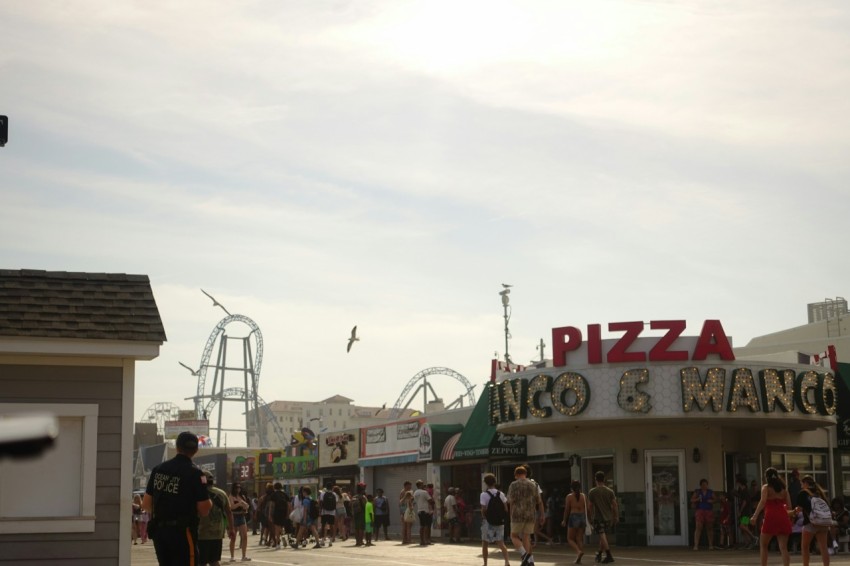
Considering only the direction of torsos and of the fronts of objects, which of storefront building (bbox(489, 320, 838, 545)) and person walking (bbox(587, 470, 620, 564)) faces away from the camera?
the person walking

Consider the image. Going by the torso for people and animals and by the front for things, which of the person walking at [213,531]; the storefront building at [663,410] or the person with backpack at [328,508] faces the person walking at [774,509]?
the storefront building

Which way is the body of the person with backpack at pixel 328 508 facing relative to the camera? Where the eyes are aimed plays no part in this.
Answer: away from the camera

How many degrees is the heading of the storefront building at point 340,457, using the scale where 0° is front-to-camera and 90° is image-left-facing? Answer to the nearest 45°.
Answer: approximately 45°

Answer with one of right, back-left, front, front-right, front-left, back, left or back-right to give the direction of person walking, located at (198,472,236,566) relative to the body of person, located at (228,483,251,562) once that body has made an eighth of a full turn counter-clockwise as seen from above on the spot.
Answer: right

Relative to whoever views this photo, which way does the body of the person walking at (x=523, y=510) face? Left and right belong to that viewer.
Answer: facing away from the viewer

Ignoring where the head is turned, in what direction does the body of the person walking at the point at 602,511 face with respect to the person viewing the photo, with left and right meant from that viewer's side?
facing away from the viewer

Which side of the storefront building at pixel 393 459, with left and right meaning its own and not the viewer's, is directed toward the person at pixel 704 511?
left

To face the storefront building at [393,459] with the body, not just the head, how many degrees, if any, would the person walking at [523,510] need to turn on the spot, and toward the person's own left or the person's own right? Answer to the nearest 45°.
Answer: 0° — they already face it

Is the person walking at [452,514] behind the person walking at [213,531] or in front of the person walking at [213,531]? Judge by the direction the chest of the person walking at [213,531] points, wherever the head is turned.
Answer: in front

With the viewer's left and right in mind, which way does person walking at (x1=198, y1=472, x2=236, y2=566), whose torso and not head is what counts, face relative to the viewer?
facing away from the viewer

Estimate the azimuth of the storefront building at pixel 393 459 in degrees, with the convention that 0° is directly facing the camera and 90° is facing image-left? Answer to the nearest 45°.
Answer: approximately 45°

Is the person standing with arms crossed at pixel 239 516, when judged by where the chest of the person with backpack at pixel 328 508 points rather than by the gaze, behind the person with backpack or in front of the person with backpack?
behind

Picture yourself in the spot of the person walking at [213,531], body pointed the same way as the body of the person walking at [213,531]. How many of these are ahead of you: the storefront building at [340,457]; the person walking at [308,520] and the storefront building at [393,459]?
3

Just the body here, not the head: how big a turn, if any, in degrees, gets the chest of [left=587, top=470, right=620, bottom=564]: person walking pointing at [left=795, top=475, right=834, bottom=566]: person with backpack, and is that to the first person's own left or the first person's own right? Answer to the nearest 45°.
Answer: approximately 135° to the first person's own right
